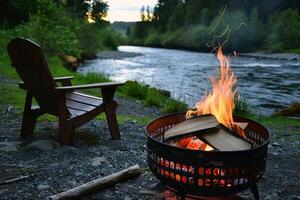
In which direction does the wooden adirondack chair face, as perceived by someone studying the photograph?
facing away from the viewer and to the right of the viewer

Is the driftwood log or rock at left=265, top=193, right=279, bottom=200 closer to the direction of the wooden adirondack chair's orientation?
the rock

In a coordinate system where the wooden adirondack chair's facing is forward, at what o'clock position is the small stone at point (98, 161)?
The small stone is roughly at 3 o'clock from the wooden adirondack chair.

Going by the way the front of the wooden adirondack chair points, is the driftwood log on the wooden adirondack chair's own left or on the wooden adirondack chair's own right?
on the wooden adirondack chair's own right

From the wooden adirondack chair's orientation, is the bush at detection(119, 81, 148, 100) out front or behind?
out front

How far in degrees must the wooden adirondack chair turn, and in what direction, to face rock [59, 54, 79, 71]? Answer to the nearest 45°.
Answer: approximately 45° to its left

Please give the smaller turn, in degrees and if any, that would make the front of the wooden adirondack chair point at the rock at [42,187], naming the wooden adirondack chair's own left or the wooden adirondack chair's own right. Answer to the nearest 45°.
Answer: approximately 135° to the wooden adirondack chair's own right

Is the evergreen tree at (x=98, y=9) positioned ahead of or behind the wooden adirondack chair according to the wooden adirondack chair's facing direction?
ahead
